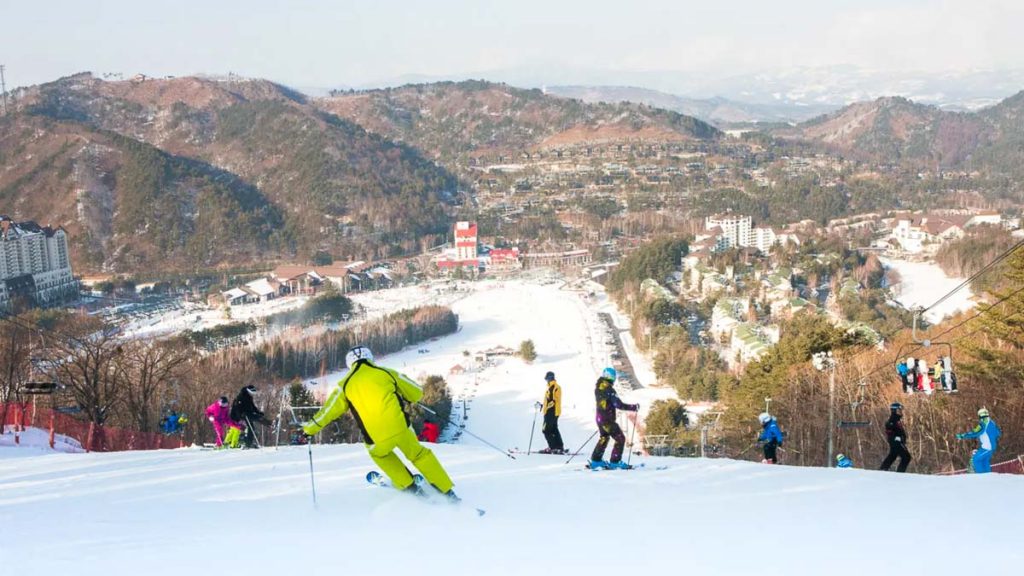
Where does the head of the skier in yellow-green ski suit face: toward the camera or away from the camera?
away from the camera

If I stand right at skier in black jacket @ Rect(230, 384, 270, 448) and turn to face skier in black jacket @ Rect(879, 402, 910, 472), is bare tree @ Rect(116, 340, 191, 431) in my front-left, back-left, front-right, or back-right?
back-left

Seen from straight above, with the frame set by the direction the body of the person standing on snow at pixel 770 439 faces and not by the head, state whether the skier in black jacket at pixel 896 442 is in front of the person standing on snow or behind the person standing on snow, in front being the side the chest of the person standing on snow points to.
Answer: behind

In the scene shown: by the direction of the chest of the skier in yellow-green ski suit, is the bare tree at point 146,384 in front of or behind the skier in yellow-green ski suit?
in front

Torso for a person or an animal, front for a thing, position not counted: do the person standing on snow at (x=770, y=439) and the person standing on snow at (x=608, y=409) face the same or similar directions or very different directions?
very different directions

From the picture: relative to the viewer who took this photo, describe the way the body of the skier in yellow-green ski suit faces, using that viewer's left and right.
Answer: facing away from the viewer

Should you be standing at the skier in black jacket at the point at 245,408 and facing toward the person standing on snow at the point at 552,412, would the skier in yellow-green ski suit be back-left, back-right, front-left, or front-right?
front-right
